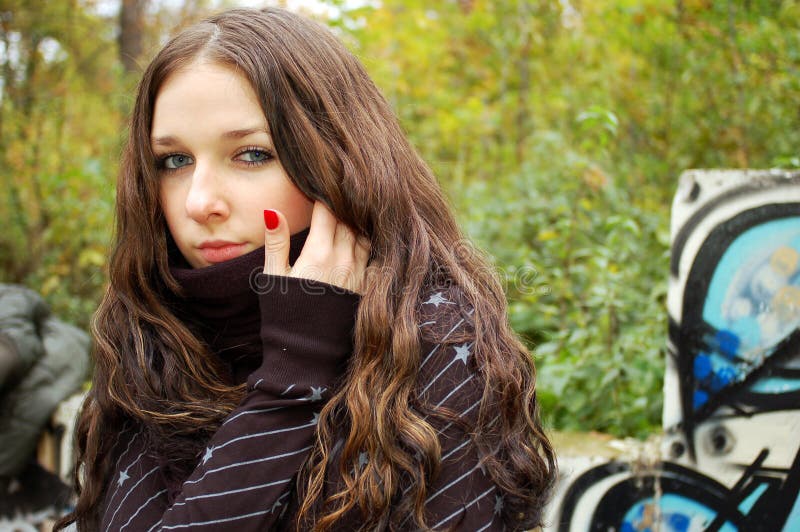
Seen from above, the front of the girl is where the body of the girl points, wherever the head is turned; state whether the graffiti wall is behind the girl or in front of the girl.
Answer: behind

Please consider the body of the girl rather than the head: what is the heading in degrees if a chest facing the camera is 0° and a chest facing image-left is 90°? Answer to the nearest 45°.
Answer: approximately 45°
